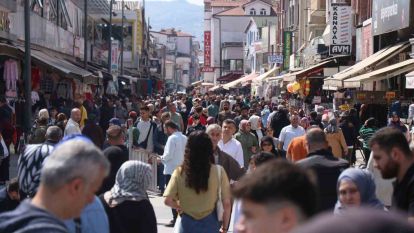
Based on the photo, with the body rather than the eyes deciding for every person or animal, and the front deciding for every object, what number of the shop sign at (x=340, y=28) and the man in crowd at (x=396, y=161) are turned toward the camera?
1

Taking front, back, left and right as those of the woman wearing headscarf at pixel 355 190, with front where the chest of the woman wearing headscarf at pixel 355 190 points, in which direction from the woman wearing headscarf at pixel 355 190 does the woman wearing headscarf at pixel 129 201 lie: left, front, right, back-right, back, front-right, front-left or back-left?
front-right

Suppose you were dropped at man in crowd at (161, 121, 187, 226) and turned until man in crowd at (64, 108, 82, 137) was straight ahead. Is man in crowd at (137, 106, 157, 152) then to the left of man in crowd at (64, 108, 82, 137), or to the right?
right

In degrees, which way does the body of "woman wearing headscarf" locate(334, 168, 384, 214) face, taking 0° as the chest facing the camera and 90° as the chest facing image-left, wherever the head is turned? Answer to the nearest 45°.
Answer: approximately 45°

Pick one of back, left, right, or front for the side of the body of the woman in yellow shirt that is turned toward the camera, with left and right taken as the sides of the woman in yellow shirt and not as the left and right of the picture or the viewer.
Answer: back

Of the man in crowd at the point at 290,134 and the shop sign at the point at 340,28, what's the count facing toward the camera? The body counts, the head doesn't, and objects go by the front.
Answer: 2

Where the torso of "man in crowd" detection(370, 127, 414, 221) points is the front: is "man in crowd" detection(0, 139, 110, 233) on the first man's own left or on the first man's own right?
on the first man's own left

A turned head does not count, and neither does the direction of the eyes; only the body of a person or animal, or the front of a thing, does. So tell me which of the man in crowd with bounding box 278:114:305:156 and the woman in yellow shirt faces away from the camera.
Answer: the woman in yellow shirt

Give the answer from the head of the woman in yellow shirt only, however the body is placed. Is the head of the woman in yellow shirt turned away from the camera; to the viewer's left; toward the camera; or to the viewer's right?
away from the camera
